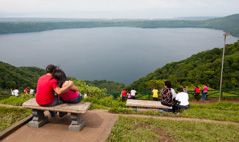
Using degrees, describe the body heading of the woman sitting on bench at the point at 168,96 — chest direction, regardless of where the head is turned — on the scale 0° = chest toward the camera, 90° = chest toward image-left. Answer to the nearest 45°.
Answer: approximately 225°

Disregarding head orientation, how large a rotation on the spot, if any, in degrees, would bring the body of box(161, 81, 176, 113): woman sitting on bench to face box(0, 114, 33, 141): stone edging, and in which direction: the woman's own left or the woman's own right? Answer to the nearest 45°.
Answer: approximately 180°

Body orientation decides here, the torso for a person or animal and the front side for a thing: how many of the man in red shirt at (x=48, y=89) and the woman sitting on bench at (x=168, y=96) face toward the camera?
0

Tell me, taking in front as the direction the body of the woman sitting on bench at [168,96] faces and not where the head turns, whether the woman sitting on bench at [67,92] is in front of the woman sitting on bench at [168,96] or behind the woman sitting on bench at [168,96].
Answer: behind

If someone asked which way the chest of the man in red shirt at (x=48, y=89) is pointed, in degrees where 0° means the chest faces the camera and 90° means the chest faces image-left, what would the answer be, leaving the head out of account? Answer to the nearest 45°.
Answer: approximately 225°

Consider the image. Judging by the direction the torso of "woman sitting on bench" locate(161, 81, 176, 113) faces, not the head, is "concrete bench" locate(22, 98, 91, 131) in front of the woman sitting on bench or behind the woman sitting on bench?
behind
